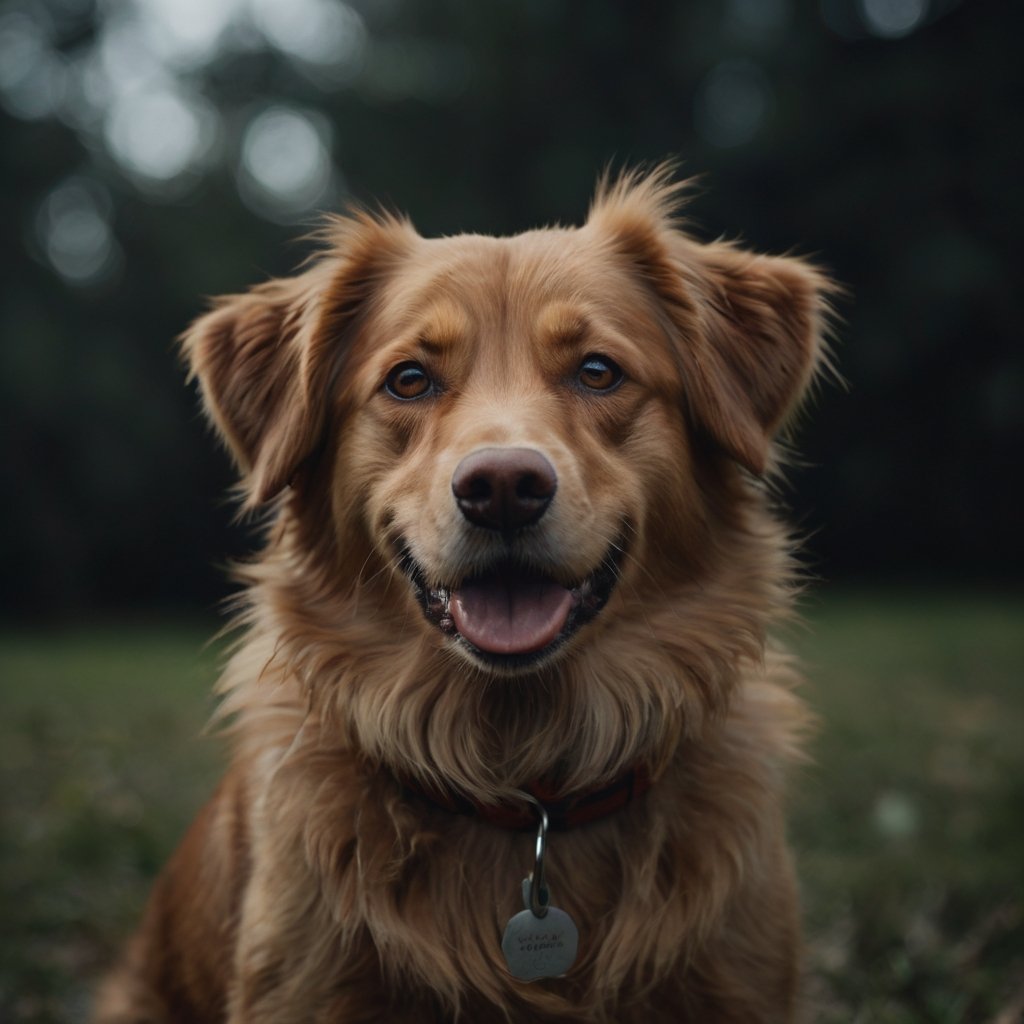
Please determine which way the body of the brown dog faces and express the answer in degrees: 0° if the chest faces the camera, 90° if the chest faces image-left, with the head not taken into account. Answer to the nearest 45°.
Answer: approximately 0°
